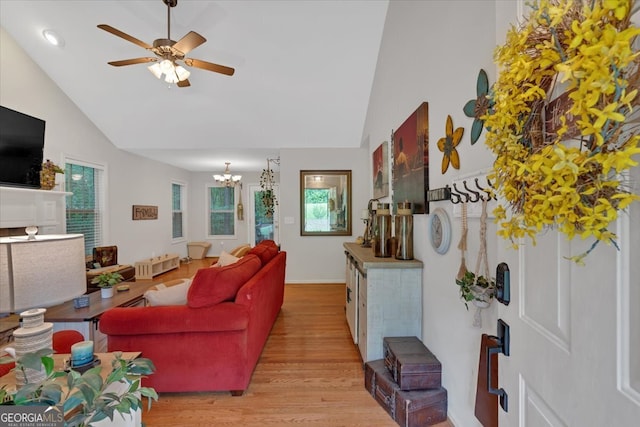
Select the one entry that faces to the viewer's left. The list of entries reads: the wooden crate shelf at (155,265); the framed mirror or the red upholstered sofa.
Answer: the red upholstered sofa

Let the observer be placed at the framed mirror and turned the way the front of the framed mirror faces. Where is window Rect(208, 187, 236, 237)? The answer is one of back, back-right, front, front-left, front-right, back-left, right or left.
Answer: back-right

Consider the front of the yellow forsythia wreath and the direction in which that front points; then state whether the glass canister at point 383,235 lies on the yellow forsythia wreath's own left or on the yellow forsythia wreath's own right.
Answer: on the yellow forsythia wreath's own right

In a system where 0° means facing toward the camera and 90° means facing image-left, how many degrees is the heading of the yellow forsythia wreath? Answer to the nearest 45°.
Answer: approximately 45°

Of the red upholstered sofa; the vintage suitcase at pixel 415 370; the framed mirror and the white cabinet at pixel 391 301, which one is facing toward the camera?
the framed mirror

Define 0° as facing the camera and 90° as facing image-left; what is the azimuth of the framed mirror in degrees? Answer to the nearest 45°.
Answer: approximately 0°

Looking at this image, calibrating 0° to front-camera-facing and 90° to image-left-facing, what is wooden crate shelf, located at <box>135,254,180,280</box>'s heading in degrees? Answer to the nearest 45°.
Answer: approximately 315°

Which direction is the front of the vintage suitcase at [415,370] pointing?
to the viewer's left

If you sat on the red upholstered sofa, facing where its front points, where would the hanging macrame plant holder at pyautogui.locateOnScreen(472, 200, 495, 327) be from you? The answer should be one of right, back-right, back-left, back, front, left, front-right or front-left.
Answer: back-left

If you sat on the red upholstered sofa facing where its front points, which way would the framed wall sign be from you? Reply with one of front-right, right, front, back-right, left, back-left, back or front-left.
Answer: right

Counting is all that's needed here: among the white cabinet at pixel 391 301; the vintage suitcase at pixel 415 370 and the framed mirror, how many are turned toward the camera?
1

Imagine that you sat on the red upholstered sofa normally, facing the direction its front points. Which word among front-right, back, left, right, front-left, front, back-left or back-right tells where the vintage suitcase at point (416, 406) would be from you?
back-left

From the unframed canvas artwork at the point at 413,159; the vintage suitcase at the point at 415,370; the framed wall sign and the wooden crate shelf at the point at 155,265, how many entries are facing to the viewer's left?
2

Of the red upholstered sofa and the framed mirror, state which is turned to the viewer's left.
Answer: the red upholstered sofa

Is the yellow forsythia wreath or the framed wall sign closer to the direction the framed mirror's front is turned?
the yellow forsythia wreath
